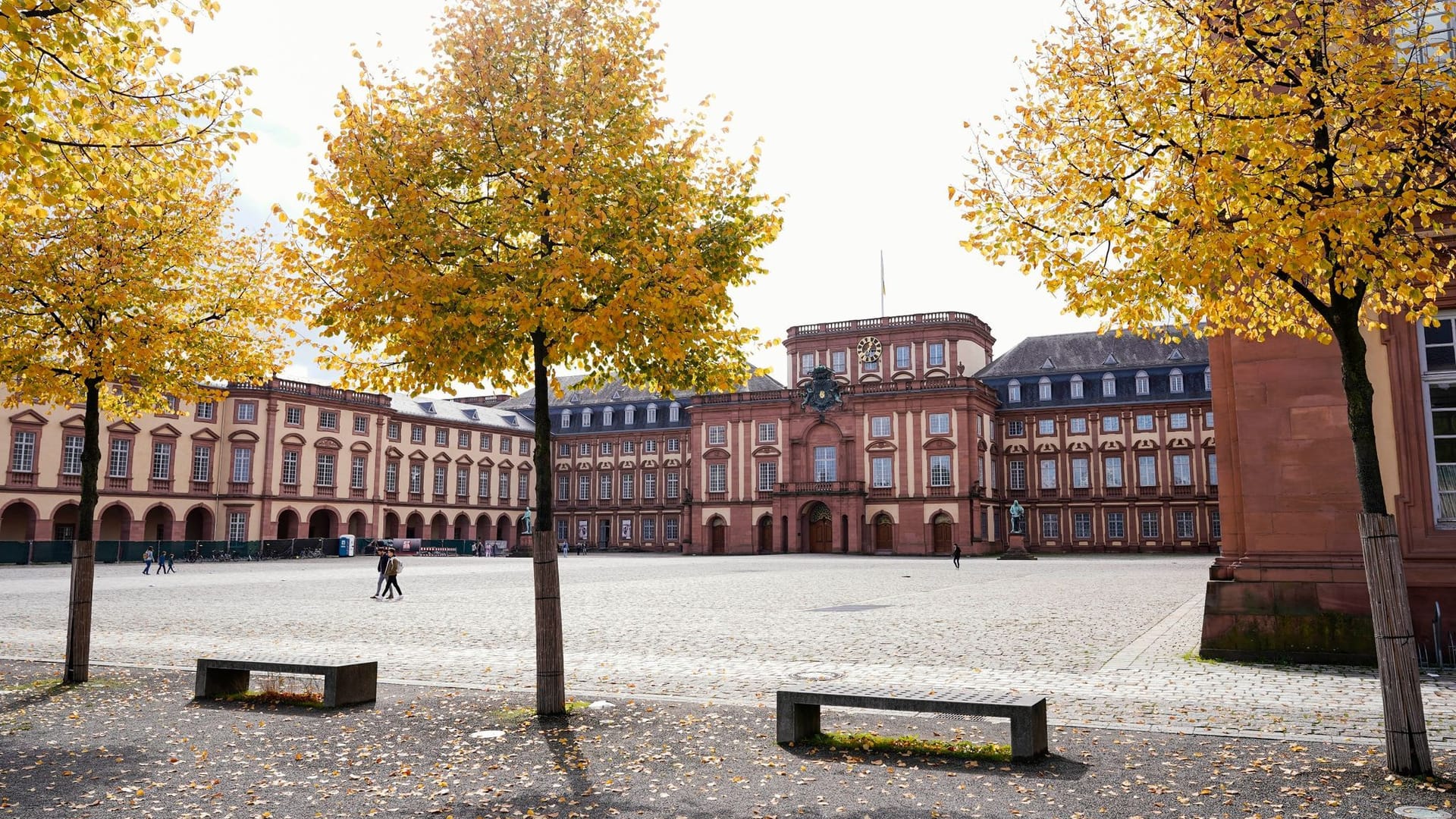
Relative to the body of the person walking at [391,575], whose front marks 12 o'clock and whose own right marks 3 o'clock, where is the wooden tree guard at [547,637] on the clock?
The wooden tree guard is roughly at 9 o'clock from the person walking.

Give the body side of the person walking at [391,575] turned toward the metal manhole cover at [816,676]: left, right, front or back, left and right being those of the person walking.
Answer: left

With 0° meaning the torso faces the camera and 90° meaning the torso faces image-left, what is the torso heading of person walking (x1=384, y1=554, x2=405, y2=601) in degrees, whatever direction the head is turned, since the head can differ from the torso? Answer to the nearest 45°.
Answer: approximately 90°

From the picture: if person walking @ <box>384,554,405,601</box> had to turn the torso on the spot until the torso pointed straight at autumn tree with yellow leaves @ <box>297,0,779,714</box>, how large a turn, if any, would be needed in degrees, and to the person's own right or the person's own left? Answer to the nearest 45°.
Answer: approximately 90° to the person's own left

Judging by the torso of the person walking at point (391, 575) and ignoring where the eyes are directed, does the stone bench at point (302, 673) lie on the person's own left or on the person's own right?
on the person's own left

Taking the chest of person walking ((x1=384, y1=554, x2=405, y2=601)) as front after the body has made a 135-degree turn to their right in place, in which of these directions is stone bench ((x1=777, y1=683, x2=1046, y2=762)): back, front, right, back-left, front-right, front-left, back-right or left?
back-right
